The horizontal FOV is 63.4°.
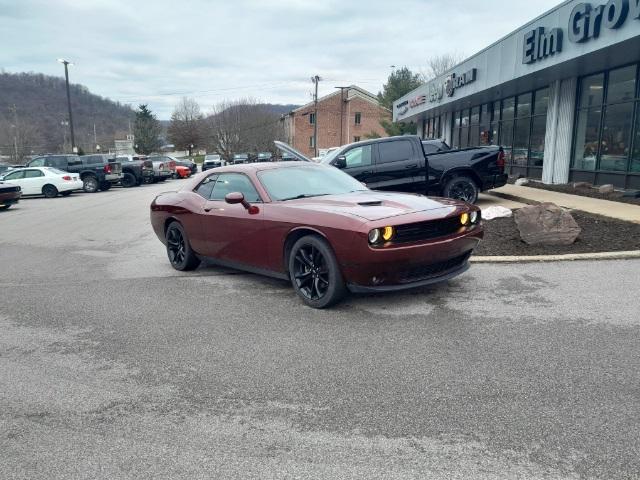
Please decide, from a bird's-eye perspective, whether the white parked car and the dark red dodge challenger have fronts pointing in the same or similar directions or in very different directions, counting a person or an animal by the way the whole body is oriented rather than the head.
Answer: very different directions

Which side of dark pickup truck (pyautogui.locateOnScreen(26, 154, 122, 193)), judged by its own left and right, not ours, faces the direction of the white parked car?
left

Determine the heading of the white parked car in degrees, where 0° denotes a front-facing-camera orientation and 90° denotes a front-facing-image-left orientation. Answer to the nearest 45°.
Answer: approximately 135°

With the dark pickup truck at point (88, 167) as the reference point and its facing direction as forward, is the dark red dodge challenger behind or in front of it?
behind

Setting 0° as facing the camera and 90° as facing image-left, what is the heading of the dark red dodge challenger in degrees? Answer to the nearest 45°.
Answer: approximately 315°

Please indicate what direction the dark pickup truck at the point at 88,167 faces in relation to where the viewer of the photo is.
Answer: facing away from the viewer and to the left of the viewer

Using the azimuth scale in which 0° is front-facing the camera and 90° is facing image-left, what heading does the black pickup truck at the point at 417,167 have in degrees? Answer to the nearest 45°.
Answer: approximately 90°

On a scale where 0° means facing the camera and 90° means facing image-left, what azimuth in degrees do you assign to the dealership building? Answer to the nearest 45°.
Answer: approximately 45°

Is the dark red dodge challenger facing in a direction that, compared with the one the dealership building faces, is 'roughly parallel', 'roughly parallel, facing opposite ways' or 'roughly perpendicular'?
roughly perpendicular

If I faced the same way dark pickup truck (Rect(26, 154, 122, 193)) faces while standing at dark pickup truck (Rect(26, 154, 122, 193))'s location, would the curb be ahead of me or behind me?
behind

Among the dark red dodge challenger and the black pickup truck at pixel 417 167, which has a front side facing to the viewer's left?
the black pickup truck

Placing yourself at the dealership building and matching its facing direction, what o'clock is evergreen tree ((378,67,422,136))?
The evergreen tree is roughly at 4 o'clock from the dealership building.

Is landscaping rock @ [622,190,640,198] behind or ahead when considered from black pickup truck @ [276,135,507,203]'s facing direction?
behind
